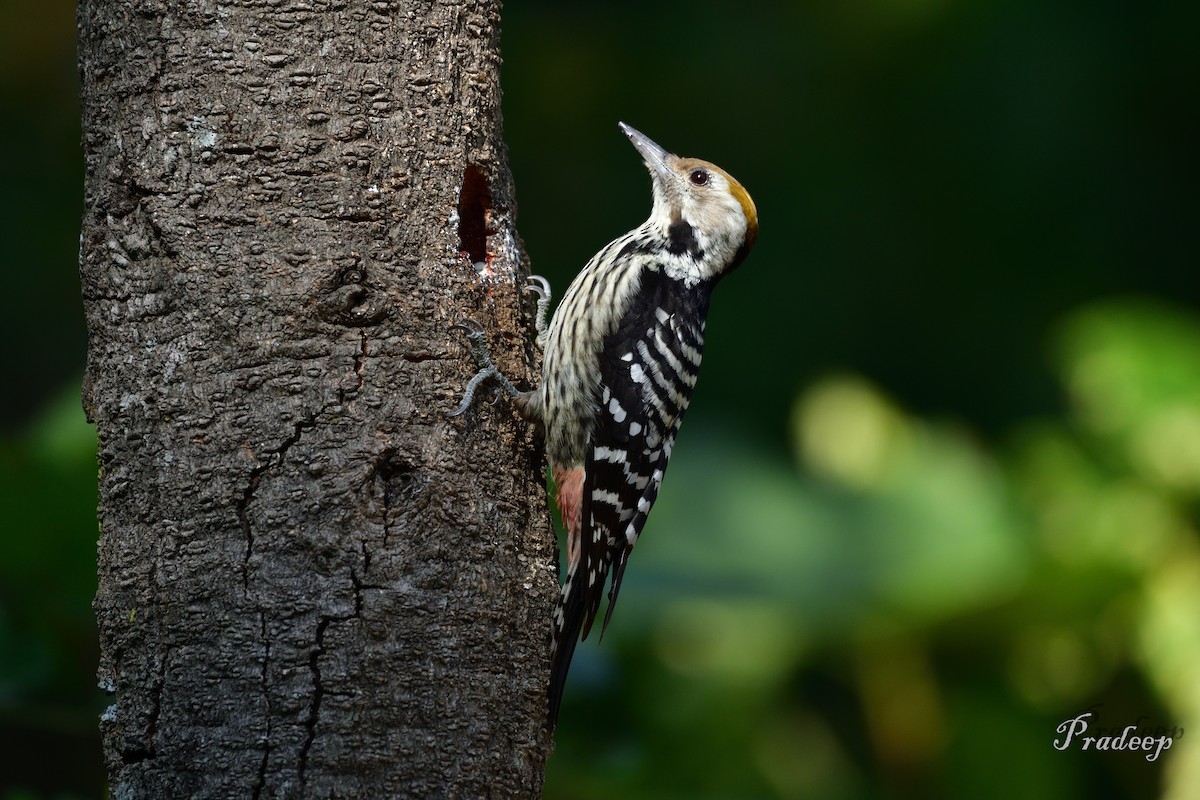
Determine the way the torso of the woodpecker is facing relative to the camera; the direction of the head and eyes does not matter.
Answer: to the viewer's left
